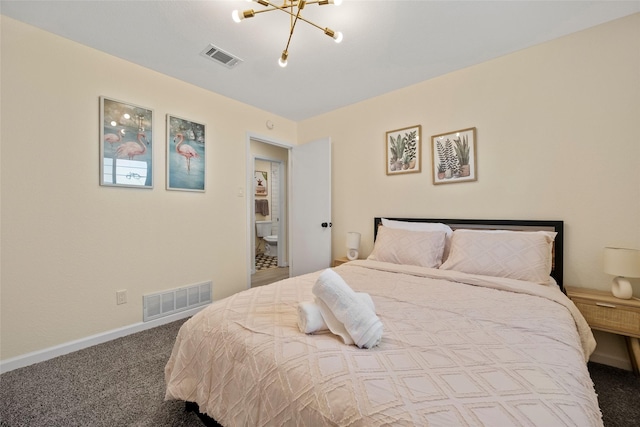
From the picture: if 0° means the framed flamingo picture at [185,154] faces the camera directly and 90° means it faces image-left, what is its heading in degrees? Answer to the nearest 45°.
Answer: approximately 315°

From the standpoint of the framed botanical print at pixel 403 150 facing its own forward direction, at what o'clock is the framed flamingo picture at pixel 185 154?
The framed flamingo picture is roughly at 1 o'clock from the framed botanical print.

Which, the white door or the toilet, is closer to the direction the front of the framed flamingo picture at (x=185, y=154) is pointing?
the white door

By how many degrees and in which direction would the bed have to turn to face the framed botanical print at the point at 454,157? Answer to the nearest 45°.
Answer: approximately 135° to its right

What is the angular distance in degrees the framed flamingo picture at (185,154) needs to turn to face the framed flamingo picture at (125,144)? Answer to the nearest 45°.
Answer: approximately 90° to its right

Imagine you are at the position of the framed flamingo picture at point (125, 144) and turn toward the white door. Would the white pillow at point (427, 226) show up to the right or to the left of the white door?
right

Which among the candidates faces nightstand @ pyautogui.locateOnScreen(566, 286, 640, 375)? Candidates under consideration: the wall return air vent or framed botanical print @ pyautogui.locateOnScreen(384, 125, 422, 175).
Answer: the wall return air vent

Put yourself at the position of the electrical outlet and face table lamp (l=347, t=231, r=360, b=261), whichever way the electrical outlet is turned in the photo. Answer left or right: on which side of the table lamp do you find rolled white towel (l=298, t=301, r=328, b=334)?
right

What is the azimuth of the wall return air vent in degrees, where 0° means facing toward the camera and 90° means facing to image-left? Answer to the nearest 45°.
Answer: approximately 315°

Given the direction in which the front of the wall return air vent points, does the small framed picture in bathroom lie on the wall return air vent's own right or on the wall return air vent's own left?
on the wall return air vent's own left

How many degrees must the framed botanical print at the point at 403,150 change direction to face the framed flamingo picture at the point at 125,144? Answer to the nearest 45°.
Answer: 0° — it already faces it

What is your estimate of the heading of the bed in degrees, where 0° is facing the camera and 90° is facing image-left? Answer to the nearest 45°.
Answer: approximately 45°

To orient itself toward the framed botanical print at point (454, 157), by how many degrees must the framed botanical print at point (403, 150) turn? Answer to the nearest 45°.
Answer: approximately 90° to its left

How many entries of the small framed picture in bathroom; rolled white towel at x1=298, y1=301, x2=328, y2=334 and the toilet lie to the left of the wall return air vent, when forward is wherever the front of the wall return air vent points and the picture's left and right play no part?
2
